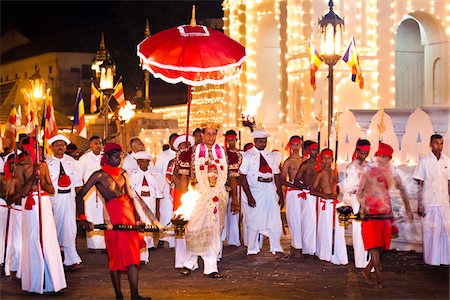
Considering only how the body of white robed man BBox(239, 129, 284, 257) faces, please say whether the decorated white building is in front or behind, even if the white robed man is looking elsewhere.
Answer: behind

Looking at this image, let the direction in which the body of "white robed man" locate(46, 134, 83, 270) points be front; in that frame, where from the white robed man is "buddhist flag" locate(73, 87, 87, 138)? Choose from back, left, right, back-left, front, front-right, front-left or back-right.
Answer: back

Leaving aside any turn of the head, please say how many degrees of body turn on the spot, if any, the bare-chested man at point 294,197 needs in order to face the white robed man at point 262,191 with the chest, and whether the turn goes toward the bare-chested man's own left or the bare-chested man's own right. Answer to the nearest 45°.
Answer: approximately 135° to the bare-chested man's own right

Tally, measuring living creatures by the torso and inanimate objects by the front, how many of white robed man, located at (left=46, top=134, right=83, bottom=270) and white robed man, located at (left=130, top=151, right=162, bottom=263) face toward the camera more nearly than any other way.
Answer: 2
